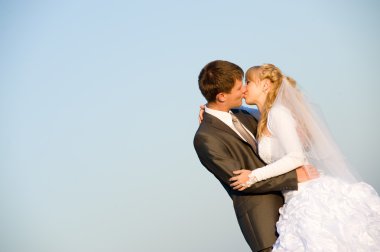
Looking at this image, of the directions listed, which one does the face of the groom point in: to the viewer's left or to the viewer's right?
to the viewer's right

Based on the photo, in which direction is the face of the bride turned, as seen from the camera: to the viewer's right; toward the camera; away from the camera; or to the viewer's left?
to the viewer's left

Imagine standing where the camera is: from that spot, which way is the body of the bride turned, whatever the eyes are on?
to the viewer's left

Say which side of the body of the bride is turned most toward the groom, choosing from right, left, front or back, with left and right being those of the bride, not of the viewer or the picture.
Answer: front
